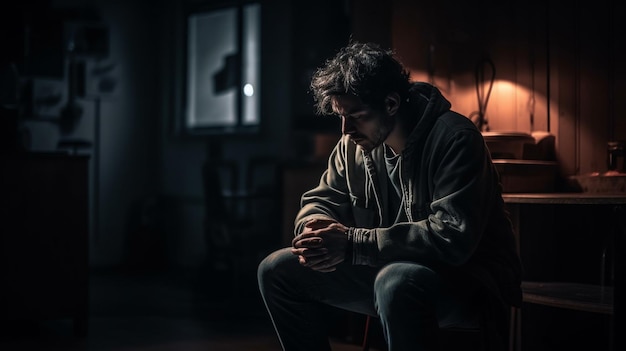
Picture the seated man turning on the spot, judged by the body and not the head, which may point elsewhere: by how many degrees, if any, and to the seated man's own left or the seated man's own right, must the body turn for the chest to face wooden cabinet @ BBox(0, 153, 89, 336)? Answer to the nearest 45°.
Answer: approximately 90° to the seated man's own right

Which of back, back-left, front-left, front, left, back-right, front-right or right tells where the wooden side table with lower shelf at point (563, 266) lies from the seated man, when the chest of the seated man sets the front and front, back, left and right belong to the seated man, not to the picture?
back

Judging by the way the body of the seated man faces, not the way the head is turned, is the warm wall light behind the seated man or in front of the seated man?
behind

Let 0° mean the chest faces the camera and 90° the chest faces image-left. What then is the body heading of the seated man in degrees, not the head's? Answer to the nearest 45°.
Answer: approximately 45°

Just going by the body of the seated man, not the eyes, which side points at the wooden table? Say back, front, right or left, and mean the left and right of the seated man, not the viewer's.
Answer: back

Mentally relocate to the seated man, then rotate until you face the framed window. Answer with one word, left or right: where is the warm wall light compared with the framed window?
right

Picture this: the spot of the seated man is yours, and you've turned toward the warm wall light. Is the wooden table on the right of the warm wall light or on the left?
right

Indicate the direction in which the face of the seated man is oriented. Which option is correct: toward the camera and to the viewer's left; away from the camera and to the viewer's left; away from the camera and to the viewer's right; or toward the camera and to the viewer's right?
toward the camera and to the viewer's left
